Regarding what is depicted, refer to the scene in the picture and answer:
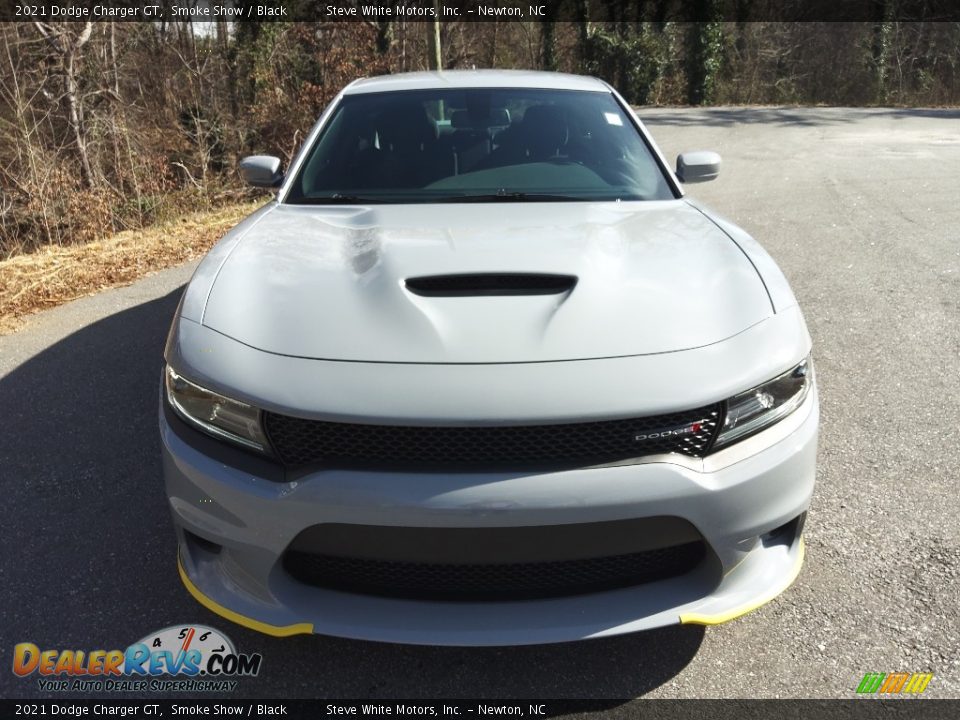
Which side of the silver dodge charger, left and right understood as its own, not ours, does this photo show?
front

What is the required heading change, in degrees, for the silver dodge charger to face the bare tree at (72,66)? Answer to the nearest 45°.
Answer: approximately 135° to its right
